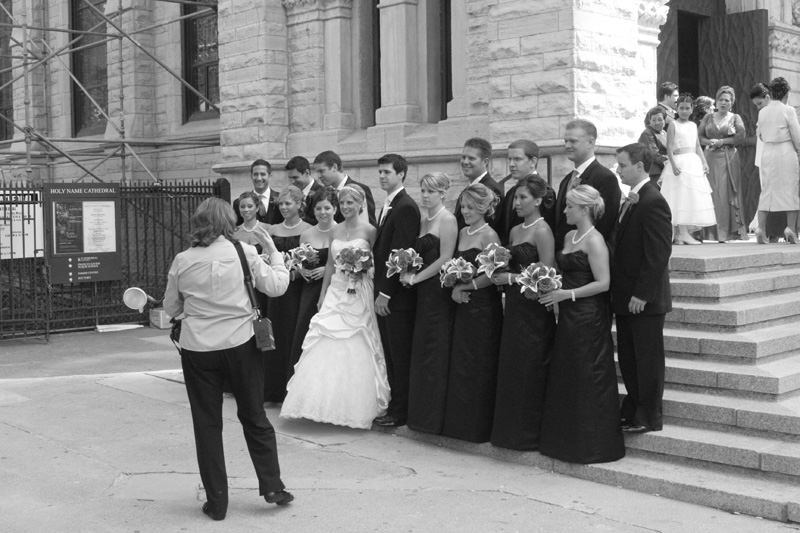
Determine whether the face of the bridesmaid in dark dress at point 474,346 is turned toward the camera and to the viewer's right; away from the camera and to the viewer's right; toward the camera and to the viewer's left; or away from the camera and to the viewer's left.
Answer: toward the camera and to the viewer's left

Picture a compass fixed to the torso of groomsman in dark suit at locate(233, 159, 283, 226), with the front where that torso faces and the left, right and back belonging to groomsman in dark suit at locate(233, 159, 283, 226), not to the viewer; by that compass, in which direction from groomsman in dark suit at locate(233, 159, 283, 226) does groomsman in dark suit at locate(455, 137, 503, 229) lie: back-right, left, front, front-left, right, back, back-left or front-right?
front-left

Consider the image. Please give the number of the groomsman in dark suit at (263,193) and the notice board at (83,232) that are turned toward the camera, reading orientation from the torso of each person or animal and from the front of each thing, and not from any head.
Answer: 2

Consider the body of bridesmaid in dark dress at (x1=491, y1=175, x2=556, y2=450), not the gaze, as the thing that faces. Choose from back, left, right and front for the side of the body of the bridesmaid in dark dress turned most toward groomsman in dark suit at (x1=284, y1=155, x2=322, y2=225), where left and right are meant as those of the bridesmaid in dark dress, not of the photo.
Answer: right

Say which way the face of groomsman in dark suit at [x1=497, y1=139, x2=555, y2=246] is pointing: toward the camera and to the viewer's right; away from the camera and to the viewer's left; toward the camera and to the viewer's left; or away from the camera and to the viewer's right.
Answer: toward the camera and to the viewer's left

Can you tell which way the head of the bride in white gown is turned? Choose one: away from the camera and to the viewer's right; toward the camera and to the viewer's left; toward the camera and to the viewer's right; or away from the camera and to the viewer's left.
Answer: toward the camera and to the viewer's left

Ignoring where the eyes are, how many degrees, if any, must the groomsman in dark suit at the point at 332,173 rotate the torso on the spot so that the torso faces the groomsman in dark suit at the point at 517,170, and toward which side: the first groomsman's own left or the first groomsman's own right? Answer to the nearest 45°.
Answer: approximately 90° to the first groomsman's own left

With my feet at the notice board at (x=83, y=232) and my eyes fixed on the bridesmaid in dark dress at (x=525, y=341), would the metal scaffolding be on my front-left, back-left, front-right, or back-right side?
back-left

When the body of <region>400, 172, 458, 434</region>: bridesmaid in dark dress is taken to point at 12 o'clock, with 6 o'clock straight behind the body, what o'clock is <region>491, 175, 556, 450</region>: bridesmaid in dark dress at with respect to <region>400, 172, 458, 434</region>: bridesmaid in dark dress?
<region>491, 175, 556, 450</region>: bridesmaid in dark dress is roughly at 9 o'clock from <region>400, 172, 458, 434</region>: bridesmaid in dark dress.

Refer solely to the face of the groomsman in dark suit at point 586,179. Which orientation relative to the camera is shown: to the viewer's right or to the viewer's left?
to the viewer's left

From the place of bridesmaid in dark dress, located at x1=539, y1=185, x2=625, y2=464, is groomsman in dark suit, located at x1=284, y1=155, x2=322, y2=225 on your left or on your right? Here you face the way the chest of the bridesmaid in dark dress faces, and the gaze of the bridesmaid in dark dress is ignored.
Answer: on your right

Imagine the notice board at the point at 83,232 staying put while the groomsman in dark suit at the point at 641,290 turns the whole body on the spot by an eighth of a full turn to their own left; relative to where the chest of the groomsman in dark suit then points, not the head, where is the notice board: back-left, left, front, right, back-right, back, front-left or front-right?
right

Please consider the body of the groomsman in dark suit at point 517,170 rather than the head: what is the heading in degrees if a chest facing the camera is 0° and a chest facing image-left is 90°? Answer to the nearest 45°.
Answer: approximately 45°

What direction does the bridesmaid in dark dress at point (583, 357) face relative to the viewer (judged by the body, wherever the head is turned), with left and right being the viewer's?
facing the viewer and to the left of the viewer

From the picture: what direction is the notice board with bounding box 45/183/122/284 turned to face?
toward the camera
